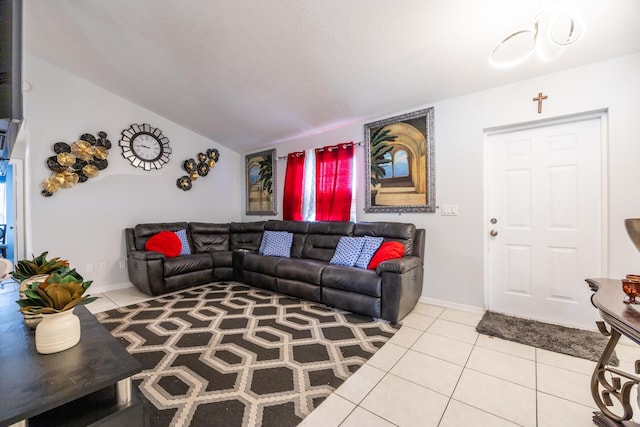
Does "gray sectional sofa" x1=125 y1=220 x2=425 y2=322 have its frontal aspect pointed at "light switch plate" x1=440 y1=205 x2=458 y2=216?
no

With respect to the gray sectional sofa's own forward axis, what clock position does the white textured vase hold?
The white textured vase is roughly at 1 o'clock from the gray sectional sofa.

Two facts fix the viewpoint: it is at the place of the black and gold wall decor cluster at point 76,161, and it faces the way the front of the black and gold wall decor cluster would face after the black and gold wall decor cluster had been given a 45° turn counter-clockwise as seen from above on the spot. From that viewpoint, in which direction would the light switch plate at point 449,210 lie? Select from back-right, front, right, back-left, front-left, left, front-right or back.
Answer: front

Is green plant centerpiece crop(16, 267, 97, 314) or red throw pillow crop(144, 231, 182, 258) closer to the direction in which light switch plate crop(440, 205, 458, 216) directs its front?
the green plant centerpiece

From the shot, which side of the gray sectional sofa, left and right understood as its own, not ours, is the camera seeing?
front

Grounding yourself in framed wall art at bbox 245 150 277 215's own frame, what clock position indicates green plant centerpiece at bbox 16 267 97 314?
The green plant centerpiece is roughly at 11 o'clock from the framed wall art.

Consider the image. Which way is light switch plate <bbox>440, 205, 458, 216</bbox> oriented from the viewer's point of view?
toward the camera

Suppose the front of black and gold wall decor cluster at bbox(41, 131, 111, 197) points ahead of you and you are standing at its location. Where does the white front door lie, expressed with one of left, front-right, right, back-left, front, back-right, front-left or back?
front-left

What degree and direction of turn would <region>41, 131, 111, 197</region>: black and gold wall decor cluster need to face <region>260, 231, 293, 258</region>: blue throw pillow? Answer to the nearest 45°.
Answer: approximately 45° to its left
